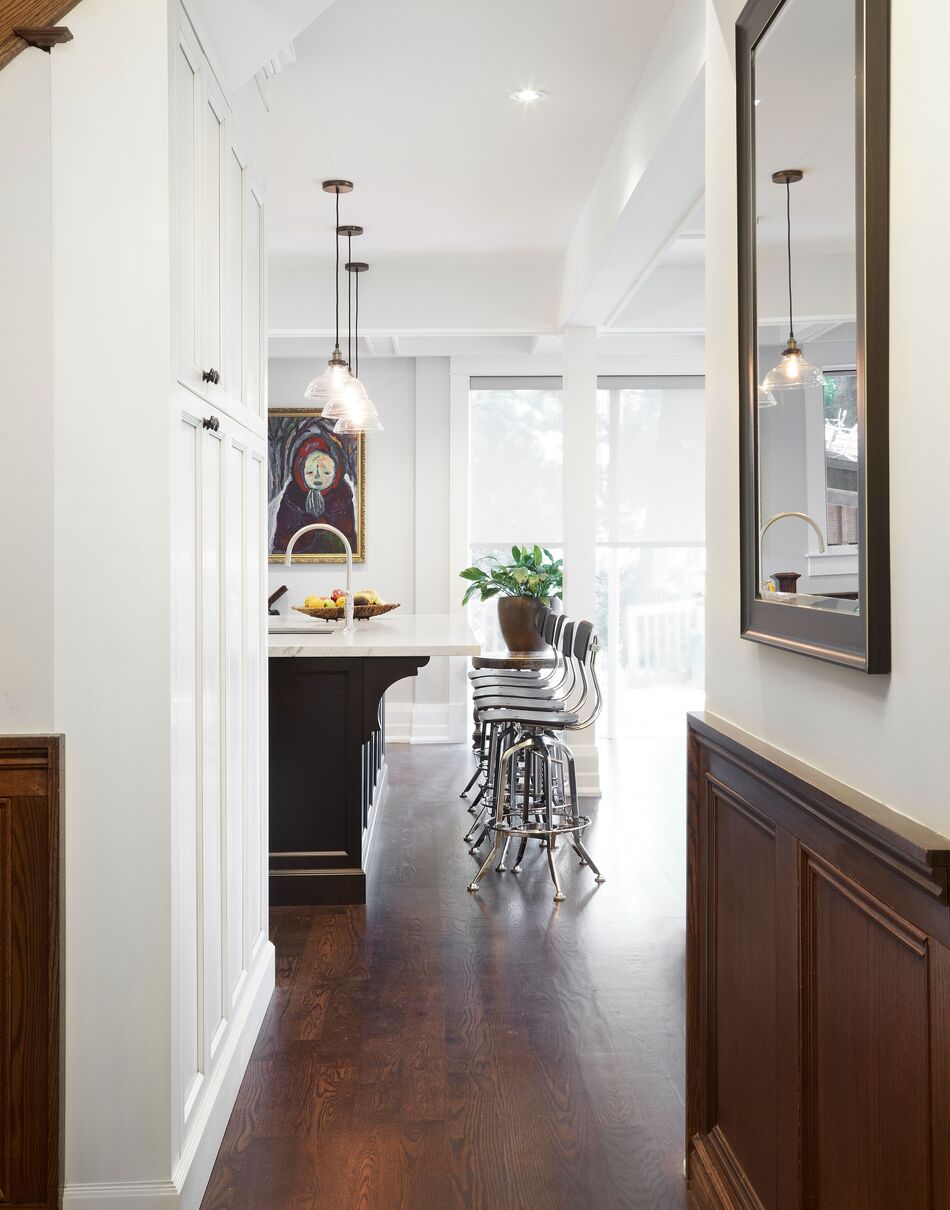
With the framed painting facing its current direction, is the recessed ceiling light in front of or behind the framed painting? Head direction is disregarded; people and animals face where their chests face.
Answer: in front

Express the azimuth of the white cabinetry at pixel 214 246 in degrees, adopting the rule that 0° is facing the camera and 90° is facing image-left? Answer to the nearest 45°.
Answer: approximately 270°

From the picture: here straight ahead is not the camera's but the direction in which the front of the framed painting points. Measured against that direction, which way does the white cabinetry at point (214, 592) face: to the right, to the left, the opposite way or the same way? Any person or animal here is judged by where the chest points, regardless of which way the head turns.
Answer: to the left

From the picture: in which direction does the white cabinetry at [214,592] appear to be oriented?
to the viewer's right

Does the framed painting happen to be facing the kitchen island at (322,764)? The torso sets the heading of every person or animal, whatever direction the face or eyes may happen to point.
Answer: yes

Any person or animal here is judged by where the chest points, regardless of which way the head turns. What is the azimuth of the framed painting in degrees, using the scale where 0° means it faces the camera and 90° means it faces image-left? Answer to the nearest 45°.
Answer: approximately 0°

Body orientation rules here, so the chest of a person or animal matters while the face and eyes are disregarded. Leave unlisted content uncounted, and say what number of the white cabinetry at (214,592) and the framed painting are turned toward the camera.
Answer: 1

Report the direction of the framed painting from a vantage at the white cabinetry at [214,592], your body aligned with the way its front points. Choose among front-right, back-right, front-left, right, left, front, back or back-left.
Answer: left

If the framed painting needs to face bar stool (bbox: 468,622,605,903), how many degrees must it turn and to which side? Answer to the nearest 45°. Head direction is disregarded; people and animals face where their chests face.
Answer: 0° — it already faces it

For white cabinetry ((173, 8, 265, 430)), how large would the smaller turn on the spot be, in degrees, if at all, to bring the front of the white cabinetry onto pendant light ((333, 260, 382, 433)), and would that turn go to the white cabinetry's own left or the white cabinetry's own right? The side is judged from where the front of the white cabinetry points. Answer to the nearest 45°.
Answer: approximately 90° to the white cabinetry's own left

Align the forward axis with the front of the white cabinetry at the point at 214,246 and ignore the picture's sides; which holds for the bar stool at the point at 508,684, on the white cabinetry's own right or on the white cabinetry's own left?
on the white cabinetry's own left
